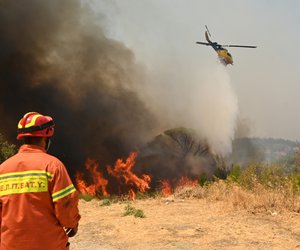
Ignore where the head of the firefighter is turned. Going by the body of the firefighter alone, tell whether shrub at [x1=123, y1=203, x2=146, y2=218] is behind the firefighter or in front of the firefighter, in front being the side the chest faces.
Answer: in front

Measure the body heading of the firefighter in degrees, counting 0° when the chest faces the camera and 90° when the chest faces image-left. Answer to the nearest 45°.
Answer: approximately 225°
